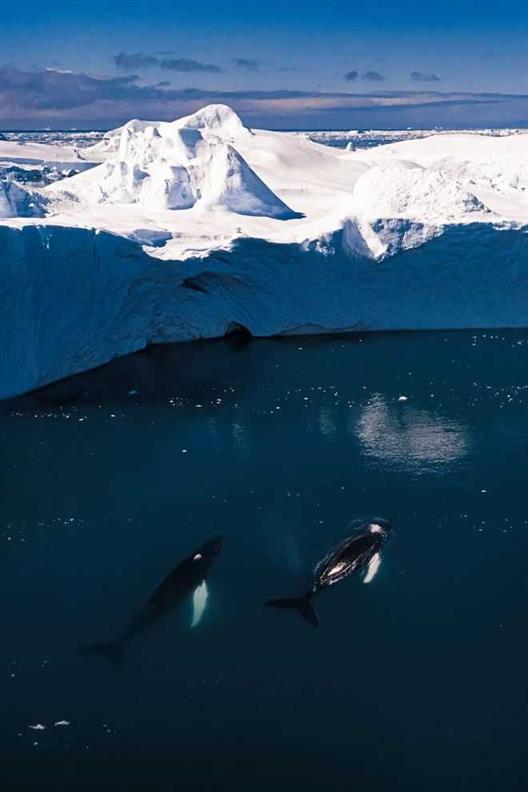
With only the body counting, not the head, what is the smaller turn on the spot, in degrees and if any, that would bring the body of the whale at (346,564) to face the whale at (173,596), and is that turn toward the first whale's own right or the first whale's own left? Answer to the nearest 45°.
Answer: approximately 180°

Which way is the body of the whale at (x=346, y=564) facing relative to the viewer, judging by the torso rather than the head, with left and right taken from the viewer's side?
facing away from the viewer and to the right of the viewer

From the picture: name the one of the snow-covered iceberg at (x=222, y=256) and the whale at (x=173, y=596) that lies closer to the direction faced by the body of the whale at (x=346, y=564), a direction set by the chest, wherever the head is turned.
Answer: the snow-covered iceberg

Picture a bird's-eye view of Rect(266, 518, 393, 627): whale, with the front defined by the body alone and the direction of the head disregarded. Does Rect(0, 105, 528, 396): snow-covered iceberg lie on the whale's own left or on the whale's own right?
on the whale's own left
